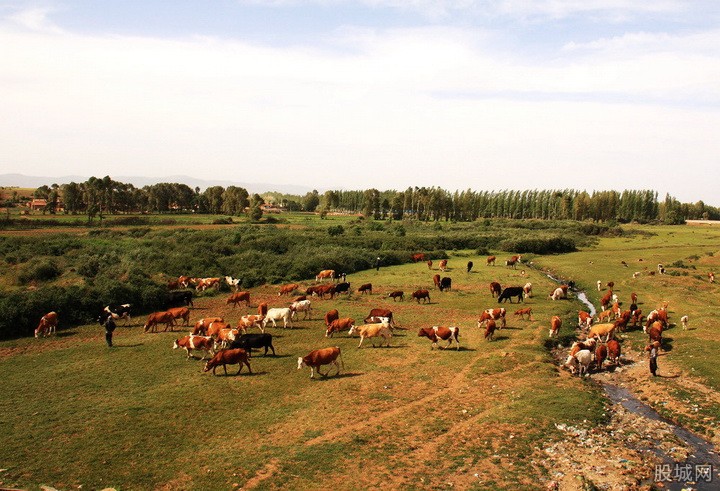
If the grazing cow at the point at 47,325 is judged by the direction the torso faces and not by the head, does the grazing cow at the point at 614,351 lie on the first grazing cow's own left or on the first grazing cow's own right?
on the first grazing cow's own left

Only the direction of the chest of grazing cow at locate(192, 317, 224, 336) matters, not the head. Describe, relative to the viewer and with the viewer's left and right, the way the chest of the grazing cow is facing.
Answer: facing to the left of the viewer

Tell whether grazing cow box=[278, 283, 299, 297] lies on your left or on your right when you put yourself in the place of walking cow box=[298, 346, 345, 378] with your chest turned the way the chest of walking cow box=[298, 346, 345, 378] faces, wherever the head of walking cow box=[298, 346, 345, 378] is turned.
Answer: on your right

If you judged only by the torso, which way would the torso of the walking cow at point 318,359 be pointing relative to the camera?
to the viewer's left

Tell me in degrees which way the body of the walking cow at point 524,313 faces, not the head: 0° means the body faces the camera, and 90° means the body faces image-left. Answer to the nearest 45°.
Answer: approximately 90°

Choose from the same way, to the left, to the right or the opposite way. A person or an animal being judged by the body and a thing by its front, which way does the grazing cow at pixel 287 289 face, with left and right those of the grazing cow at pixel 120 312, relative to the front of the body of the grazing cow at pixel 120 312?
the same way

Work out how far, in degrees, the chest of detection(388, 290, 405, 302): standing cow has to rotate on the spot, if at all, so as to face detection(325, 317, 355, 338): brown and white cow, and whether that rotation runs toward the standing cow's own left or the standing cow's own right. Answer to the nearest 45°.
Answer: approximately 90° to the standing cow's own left

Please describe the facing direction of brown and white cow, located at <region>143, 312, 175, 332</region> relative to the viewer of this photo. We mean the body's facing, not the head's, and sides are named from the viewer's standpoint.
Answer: facing to the left of the viewer

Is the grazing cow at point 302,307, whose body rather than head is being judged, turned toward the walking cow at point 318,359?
no

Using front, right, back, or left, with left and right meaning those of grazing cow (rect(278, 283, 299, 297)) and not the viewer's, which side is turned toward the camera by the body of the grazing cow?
left

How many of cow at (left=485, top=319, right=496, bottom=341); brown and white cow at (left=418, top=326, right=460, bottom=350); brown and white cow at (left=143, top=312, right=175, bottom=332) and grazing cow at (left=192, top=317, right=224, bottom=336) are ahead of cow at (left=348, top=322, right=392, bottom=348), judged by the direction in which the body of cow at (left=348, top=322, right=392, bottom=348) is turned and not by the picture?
2

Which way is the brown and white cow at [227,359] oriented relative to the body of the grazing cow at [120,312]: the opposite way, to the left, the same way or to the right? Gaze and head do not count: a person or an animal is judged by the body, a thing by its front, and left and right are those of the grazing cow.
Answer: the same way

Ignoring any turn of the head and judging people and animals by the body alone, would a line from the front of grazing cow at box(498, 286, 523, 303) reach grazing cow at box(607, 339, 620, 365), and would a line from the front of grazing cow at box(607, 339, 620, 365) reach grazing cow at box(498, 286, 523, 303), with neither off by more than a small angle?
no
